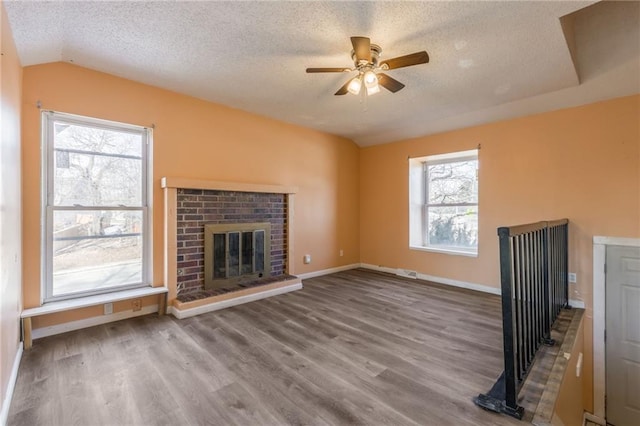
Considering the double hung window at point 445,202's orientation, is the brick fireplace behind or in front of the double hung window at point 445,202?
in front

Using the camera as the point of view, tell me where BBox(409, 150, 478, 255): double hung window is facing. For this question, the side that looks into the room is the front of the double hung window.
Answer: facing the viewer and to the left of the viewer

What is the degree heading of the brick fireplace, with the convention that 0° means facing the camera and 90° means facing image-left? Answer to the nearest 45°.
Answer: approximately 315°

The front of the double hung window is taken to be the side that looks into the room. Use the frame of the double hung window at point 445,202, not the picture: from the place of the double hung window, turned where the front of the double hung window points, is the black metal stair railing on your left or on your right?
on your left

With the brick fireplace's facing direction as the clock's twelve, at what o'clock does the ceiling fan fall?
The ceiling fan is roughly at 12 o'clock from the brick fireplace.

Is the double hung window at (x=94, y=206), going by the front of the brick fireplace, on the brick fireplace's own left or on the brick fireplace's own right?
on the brick fireplace's own right

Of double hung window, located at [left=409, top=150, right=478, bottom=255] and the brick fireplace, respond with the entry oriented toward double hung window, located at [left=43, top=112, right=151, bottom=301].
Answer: double hung window, located at [left=409, top=150, right=478, bottom=255]

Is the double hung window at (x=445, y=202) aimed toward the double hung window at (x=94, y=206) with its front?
yes

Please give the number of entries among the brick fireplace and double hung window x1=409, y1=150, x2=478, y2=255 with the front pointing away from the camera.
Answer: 0

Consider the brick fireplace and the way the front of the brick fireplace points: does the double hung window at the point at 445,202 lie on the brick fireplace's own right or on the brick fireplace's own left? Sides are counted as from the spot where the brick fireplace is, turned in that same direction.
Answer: on the brick fireplace's own left

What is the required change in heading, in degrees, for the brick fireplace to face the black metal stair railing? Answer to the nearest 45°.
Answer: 0° — it already faces it
